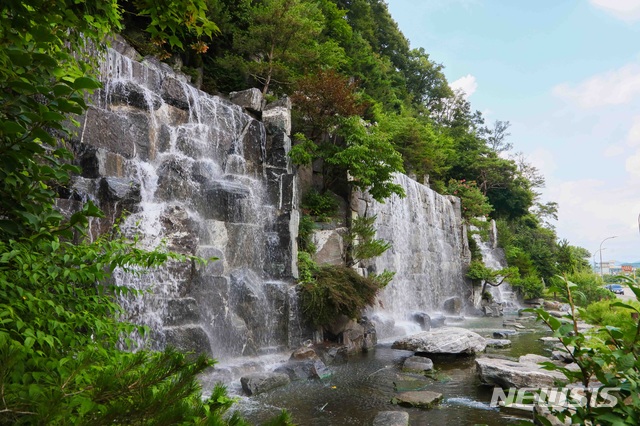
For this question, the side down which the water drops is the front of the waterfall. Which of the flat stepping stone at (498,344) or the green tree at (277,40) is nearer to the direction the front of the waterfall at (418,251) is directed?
the flat stepping stone

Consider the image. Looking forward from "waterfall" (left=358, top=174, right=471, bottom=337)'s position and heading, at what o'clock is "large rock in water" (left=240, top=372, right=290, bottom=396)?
The large rock in water is roughly at 2 o'clock from the waterfall.

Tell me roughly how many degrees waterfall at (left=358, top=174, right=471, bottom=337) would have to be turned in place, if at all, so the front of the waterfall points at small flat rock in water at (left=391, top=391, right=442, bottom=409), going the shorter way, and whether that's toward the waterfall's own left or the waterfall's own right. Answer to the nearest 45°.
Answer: approximately 45° to the waterfall's own right

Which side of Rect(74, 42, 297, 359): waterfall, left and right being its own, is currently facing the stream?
front

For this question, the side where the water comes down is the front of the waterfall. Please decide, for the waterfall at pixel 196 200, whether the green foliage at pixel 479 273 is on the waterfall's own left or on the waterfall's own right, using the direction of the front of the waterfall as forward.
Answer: on the waterfall's own left

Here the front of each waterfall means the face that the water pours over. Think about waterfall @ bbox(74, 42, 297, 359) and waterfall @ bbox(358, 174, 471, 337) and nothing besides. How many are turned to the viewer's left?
0

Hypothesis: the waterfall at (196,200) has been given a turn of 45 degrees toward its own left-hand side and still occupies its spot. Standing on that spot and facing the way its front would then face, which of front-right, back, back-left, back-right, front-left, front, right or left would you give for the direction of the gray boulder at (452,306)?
front-left

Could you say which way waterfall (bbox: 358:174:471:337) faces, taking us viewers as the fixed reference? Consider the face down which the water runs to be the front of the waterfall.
facing the viewer and to the right of the viewer

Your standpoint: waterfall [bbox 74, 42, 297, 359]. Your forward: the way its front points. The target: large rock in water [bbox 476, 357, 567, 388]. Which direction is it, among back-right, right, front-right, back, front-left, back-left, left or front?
front

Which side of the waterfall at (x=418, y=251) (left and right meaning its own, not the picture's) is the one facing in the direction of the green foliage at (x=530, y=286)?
left

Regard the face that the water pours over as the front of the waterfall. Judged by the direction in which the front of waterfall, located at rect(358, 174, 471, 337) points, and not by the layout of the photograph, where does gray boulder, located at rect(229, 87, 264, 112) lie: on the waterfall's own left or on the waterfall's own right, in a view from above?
on the waterfall's own right
